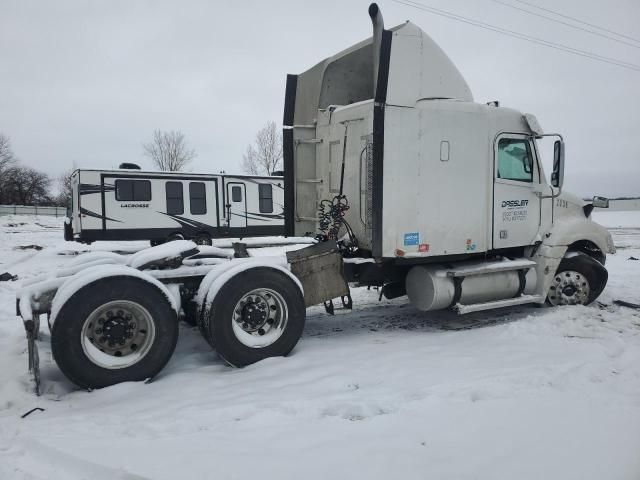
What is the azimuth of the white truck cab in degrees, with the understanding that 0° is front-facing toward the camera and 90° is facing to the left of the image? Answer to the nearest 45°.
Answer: approximately 225°

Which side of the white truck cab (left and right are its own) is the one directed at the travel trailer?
left

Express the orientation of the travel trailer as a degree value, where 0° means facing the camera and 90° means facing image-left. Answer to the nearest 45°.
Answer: approximately 270°

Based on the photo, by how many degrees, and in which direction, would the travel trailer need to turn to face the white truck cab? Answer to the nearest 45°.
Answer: approximately 90° to its right
